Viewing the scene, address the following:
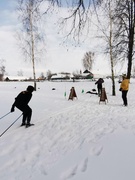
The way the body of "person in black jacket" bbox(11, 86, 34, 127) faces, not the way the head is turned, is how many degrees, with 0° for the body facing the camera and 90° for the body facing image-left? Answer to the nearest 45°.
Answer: approximately 225°
